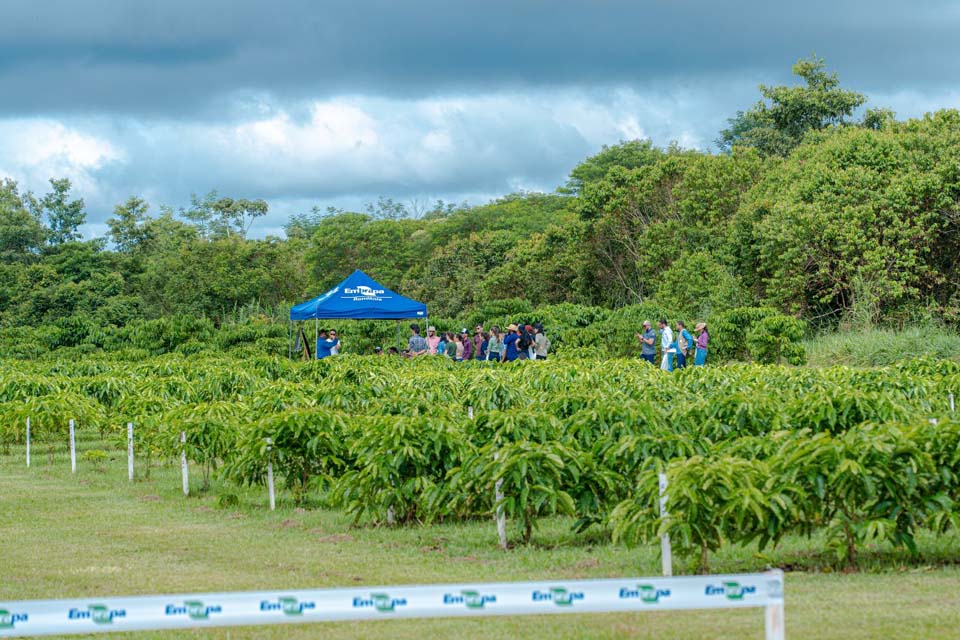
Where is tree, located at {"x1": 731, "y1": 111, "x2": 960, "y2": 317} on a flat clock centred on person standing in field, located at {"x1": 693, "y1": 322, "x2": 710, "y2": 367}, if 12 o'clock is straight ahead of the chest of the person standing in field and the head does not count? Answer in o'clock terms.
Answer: The tree is roughly at 4 o'clock from the person standing in field.

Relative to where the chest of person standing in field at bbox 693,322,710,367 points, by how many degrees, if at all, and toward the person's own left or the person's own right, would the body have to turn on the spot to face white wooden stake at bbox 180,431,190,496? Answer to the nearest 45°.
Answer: approximately 45° to the person's own left

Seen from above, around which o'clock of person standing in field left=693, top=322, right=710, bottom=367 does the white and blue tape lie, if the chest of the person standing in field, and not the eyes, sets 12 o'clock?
The white and blue tape is roughly at 9 o'clock from the person standing in field.

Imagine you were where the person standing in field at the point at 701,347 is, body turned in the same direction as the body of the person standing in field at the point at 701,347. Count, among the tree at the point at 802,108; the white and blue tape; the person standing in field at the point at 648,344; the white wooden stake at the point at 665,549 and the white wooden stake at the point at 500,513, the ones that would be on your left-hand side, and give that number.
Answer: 3

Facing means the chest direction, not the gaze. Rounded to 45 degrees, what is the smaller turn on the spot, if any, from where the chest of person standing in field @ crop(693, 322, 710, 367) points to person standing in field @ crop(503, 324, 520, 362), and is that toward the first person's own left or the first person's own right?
approximately 45° to the first person's own right

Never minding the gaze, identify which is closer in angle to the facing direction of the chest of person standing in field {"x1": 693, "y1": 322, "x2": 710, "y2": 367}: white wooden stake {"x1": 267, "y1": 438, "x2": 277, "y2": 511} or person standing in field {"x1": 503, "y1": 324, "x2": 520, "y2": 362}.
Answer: the person standing in field

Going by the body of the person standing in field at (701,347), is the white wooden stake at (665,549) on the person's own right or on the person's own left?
on the person's own left

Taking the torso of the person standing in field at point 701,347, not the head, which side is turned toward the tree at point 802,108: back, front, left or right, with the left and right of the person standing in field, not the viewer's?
right

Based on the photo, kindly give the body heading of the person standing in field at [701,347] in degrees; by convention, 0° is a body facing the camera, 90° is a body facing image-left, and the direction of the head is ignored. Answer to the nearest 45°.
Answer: approximately 90°

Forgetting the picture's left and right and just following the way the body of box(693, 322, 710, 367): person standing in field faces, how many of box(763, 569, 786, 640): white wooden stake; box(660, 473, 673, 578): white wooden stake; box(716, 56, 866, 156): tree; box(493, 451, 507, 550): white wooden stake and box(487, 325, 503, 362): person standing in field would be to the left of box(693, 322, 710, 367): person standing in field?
3

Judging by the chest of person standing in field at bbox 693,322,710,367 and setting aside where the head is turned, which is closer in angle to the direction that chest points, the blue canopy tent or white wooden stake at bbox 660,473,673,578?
the blue canopy tent

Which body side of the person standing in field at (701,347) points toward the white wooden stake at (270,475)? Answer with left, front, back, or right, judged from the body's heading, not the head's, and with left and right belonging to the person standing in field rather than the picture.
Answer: left

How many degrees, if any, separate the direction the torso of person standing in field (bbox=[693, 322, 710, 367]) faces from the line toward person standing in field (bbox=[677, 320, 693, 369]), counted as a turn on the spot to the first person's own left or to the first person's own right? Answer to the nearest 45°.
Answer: approximately 45° to the first person's own right

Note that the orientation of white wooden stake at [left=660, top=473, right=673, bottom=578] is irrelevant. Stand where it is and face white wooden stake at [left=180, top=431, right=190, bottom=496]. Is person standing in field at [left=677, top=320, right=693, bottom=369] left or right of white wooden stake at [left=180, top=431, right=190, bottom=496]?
right
